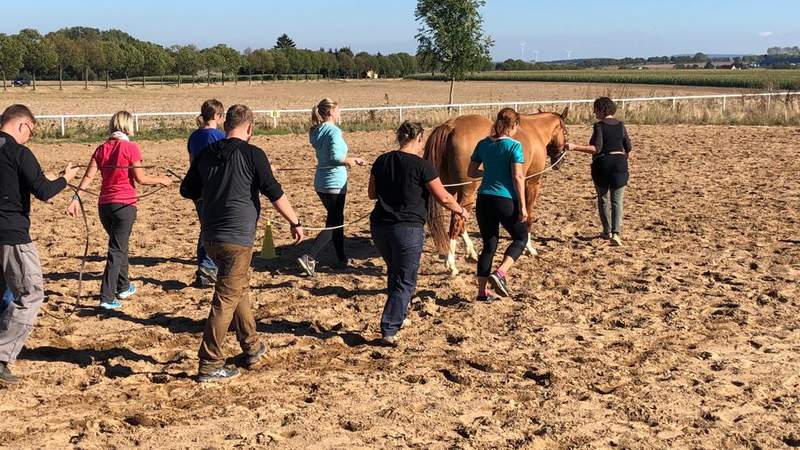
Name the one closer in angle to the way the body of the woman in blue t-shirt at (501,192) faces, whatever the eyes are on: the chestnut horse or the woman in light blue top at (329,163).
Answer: the chestnut horse

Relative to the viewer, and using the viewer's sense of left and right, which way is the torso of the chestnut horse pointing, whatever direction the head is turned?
facing away from the viewer and to the right of the viewer

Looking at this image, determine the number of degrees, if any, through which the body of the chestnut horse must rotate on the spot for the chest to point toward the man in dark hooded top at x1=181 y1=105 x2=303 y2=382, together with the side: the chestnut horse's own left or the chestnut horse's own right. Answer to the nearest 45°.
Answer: approximately 135° to the chestnut horse's own right

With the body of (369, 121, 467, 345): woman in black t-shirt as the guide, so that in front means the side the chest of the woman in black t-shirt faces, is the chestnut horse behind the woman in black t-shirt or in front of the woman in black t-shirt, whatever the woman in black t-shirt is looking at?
in front

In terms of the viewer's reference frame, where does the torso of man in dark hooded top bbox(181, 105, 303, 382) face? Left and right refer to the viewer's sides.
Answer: facing away from the viewer and to the right of the viewer

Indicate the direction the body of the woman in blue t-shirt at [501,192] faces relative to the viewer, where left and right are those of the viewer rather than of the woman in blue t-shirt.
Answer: facing away from the viewer and to the right of the viewer

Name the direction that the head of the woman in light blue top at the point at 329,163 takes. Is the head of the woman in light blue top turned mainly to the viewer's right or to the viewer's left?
to the viewer's right

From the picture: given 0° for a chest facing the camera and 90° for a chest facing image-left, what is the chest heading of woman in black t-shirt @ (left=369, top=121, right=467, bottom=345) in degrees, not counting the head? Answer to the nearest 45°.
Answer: approximately 225°

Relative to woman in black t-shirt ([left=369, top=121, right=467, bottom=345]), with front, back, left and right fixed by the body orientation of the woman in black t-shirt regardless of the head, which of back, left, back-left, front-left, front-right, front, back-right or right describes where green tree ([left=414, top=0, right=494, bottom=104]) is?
front-left

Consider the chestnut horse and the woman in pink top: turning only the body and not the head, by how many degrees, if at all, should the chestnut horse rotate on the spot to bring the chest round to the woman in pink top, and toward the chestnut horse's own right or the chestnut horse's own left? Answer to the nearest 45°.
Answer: approximately 180°

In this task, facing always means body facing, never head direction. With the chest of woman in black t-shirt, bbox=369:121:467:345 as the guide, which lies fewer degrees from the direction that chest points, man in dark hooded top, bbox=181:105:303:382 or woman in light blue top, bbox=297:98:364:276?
the woman in light blue top
